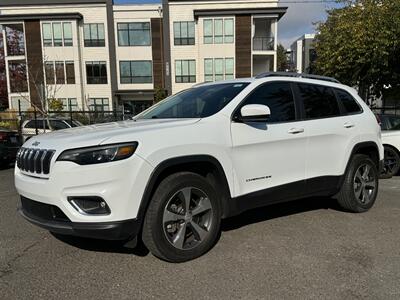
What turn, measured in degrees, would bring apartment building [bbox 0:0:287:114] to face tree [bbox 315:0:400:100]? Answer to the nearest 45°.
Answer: approximately 45° to its left

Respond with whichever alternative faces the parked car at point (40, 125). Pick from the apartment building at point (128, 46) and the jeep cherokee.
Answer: the apartment building

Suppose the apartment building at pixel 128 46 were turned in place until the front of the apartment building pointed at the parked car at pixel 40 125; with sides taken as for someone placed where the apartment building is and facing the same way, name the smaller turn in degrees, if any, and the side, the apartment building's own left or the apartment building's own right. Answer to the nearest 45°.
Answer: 0° — it already faces it

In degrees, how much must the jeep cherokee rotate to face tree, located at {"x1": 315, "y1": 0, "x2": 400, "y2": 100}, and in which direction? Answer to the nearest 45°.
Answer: approximately 180°

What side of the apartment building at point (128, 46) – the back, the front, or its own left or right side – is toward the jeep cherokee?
front

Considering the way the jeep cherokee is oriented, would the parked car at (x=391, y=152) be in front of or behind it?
behind

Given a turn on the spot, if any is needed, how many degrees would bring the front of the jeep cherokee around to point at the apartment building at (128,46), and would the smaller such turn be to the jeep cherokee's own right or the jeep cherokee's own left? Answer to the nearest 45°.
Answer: approximately 135° to the jeep cherokee's own right

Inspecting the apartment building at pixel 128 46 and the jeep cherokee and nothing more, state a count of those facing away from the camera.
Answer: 0

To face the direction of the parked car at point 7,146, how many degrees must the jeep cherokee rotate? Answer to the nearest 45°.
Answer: approximately 90° to its right

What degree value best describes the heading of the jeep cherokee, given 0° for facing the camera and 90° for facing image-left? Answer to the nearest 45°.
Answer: approximately 45°

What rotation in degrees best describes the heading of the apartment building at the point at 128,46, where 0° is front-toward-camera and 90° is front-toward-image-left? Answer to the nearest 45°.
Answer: approximately 0°
